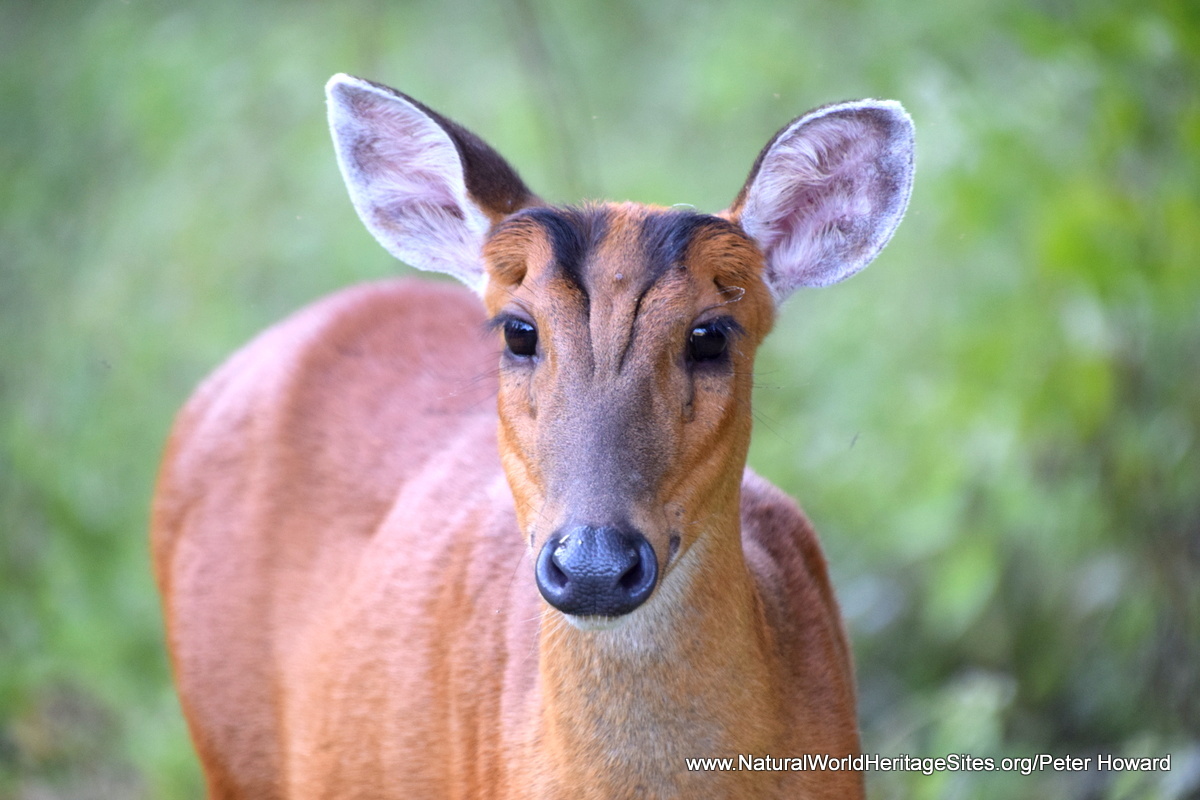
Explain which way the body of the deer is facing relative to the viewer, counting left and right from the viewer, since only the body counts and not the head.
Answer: facing the viewer and to the right of the viewer
